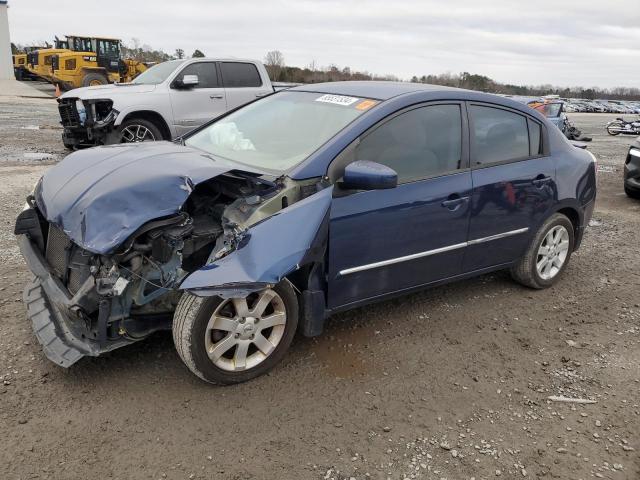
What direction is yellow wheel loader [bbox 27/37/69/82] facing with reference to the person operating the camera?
facing away from the viewer and to the right of the viewer

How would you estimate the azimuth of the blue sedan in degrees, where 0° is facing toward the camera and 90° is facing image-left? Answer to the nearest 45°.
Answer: approximately 45°

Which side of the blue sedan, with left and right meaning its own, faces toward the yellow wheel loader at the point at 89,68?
right

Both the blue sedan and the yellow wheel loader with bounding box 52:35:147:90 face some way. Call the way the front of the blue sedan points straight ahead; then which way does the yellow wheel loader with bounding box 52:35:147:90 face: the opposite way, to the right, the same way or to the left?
the opposite way

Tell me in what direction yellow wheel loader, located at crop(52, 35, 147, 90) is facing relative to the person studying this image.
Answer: facing away from the viewer and to the right of the viewer

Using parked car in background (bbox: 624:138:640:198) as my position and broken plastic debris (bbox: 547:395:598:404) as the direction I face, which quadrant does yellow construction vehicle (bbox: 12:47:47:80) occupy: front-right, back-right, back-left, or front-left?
back-right

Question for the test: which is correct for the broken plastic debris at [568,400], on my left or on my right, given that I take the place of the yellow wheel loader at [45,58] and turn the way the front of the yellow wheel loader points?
on my right

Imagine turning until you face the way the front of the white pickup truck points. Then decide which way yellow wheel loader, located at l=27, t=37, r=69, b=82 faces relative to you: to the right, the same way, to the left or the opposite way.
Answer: the opposite way

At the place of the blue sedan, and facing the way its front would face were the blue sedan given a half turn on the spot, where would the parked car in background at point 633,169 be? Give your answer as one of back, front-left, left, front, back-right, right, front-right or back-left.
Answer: front
